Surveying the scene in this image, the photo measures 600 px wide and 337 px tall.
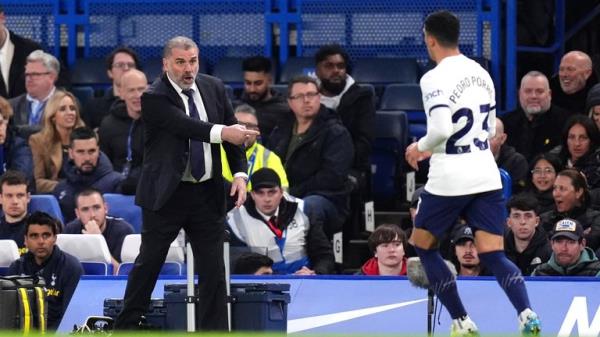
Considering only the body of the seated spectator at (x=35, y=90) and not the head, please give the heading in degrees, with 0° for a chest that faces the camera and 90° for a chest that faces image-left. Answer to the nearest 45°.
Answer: approximately 45°

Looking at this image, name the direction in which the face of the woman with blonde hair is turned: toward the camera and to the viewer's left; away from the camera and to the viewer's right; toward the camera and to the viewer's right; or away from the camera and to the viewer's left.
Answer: toward the camera and to the viewer's right

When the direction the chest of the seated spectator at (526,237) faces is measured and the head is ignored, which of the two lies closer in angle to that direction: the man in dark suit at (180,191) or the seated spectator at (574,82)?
the man in dark suit

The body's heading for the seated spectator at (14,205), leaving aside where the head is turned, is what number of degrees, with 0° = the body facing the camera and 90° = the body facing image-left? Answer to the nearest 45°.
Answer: approximately 0°

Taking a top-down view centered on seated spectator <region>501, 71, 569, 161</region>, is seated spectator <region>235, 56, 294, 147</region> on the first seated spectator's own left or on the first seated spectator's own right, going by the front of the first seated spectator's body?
on the first seated spectator's own right

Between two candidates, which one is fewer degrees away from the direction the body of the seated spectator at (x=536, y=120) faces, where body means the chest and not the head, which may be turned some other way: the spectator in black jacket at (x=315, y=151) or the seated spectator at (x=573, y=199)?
the seated spectator
